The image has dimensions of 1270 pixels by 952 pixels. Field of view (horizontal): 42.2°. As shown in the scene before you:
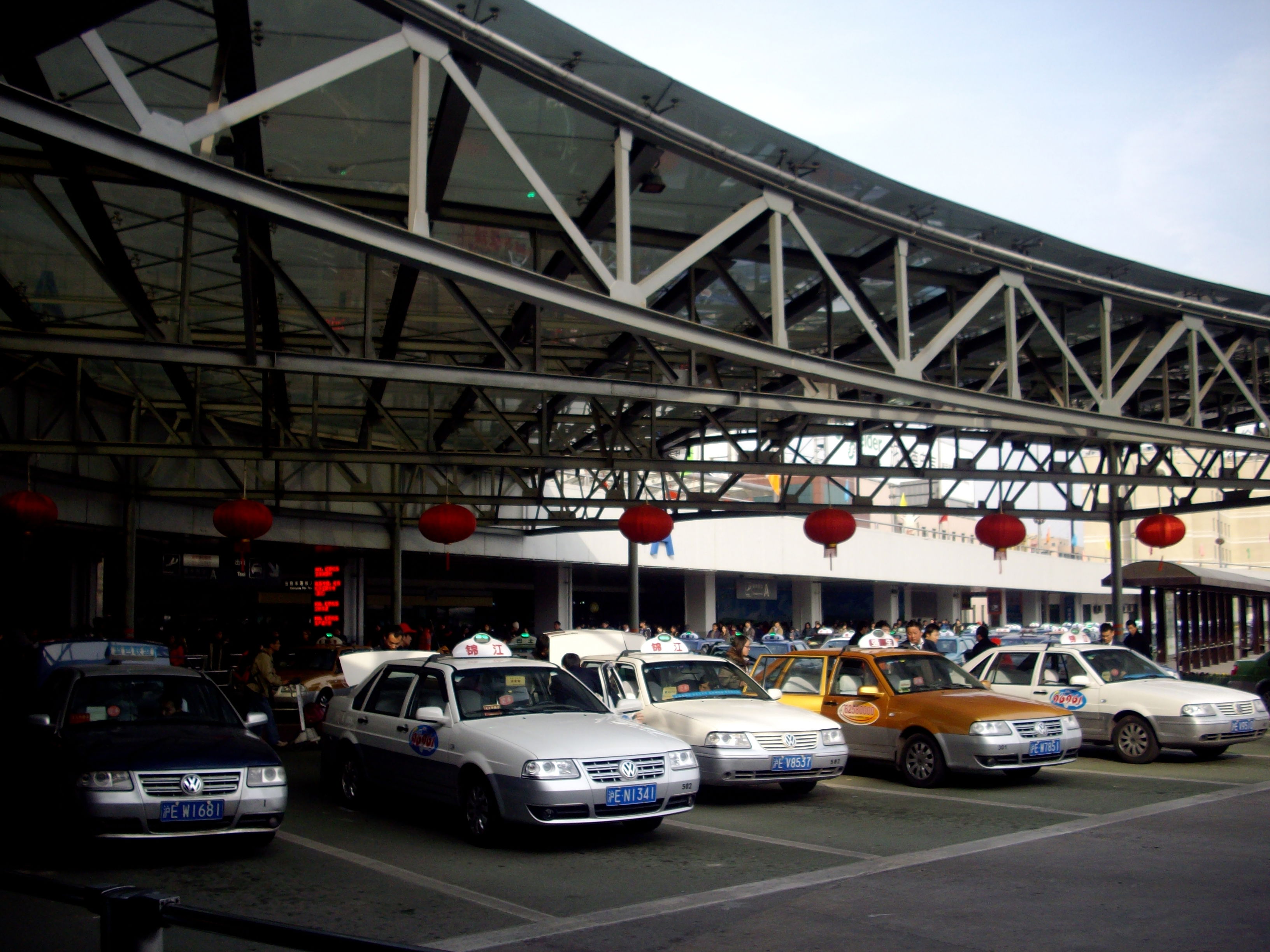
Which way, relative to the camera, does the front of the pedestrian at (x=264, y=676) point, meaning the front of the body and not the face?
to the viewer's right

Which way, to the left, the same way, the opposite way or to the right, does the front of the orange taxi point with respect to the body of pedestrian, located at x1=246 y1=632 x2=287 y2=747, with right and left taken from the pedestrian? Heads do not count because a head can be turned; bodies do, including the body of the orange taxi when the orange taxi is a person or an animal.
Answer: to the right

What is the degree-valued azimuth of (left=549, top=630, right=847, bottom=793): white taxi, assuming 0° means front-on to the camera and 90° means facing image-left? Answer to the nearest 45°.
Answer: approximately 315°

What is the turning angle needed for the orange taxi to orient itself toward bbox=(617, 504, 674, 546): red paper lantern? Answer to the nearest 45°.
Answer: approximately 180°

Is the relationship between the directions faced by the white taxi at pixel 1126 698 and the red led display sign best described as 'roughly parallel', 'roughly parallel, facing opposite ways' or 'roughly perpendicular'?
roughly parallel

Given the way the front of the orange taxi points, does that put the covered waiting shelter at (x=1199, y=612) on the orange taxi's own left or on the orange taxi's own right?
on the orange taxi's own left

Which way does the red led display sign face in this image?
toward the camera

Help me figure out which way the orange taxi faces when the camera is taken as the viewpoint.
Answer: facing the viewer and to the right of the viewer

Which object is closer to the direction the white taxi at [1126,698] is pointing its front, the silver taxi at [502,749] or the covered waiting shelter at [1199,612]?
the silver taxi

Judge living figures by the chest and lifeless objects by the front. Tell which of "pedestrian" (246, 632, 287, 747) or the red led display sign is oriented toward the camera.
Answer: the red led display sign

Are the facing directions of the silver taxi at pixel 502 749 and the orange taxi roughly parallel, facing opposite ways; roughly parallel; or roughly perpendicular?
roughly parallel

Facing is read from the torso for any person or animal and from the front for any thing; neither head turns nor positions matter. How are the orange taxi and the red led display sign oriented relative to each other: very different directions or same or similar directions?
same or similar directions

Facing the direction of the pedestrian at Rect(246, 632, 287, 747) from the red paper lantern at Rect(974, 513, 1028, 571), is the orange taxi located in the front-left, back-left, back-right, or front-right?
front-left
